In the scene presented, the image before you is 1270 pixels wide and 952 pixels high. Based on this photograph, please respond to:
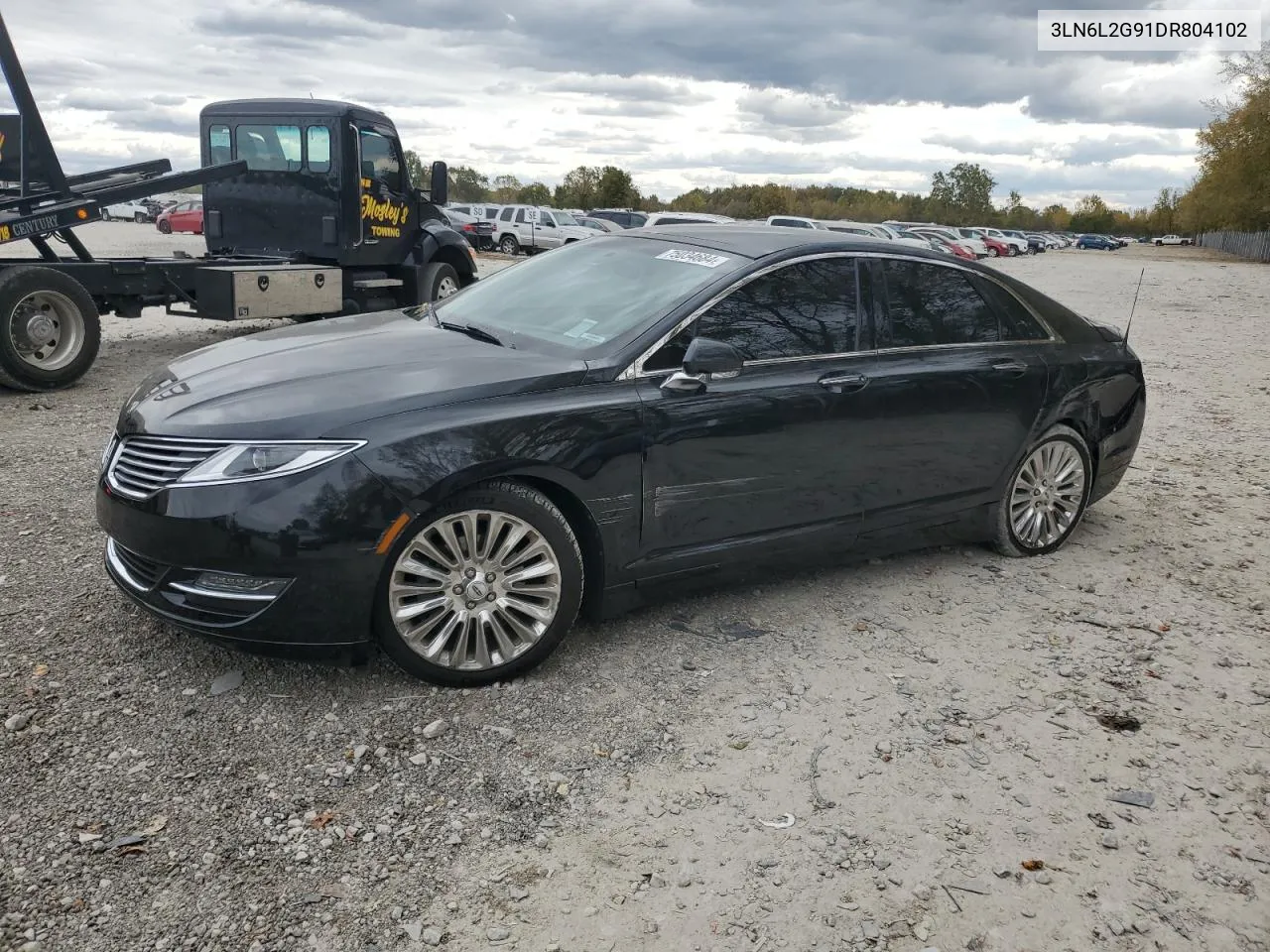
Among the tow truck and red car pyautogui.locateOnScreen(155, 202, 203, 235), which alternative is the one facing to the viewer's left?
the red car

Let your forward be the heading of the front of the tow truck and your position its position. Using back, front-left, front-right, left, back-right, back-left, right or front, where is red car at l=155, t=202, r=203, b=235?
front-left

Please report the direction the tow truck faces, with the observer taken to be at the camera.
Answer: facing away from the viewer and to the right of the viewer

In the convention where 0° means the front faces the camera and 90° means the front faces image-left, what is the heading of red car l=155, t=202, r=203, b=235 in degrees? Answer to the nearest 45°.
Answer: approximately 90°

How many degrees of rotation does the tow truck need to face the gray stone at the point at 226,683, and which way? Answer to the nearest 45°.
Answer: approximately 135° to its right

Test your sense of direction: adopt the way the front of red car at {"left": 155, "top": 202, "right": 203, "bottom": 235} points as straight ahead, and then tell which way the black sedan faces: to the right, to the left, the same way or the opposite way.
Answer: the same way

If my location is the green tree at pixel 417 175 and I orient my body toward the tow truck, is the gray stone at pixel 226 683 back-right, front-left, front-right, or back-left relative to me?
front-left

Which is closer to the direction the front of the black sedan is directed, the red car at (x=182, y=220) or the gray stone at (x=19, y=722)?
the gray stone

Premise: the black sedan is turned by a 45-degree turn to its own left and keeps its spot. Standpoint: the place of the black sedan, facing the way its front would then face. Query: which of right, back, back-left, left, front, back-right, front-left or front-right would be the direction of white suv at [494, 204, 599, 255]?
back

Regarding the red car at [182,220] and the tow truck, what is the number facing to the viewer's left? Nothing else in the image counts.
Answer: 1

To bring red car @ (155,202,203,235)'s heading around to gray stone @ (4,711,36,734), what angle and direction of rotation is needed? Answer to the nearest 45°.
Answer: approximately 90° to its left

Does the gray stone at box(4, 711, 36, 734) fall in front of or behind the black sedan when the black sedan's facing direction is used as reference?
in front

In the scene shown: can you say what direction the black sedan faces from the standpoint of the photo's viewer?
facing the viewer and to the left of the viewer

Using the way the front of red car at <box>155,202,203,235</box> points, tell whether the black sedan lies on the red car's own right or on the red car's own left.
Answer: on the red car's own left

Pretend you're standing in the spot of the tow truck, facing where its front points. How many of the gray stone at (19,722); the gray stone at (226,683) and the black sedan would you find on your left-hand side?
0

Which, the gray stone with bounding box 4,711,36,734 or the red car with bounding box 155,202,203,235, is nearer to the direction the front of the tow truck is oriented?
the red car

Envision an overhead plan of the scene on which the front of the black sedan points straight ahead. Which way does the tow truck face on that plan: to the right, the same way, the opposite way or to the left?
the opposite way
